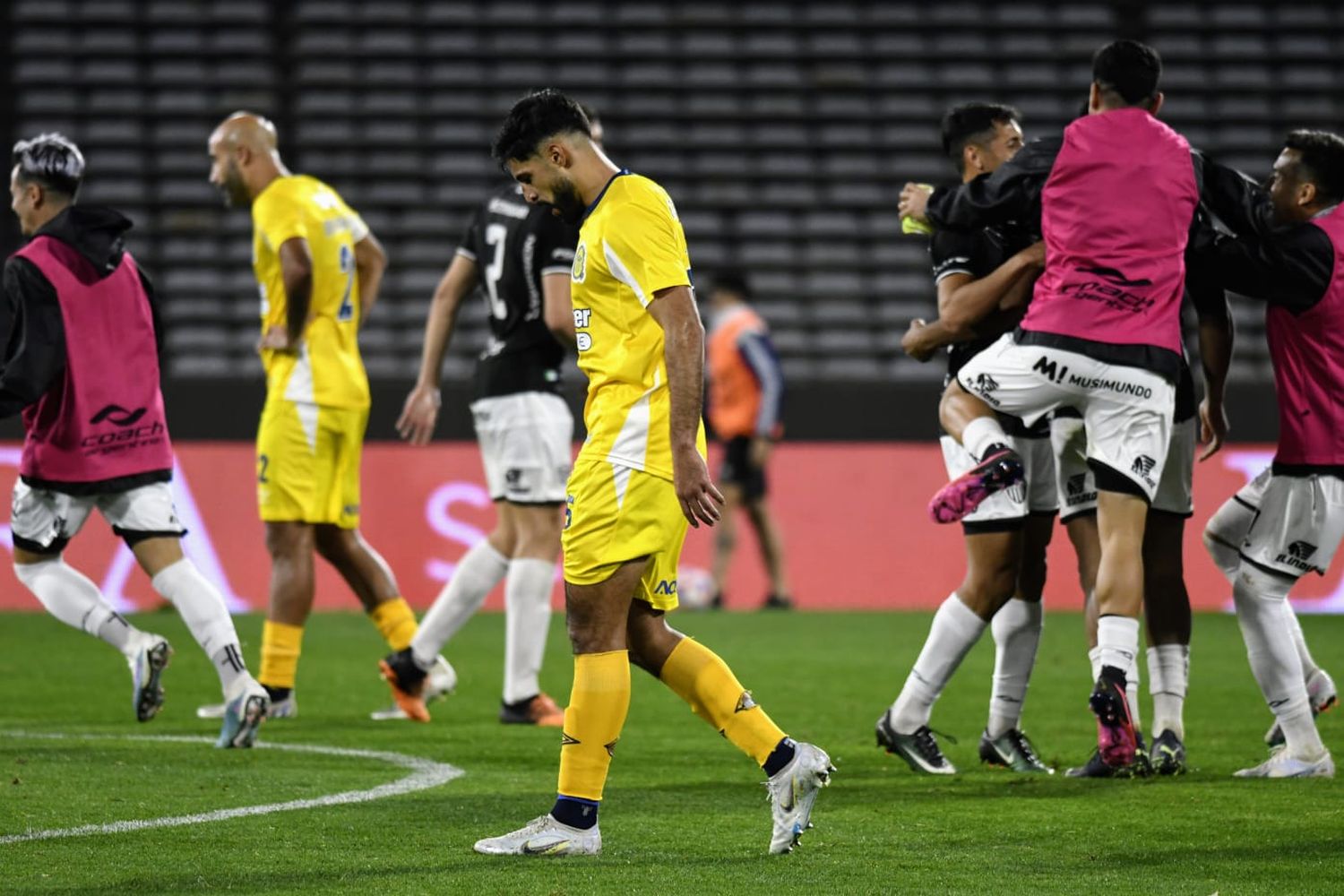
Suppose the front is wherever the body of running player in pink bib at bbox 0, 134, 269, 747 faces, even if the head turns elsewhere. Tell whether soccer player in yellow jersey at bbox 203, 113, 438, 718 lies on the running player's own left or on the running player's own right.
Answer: on the running player's own right

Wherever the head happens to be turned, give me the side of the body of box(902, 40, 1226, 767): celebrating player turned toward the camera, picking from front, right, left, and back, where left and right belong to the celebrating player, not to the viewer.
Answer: back

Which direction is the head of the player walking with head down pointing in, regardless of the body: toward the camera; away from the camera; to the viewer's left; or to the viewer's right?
to the viewer's left

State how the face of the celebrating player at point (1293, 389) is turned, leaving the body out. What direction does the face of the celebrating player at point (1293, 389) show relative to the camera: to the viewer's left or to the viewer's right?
to the viewer's left

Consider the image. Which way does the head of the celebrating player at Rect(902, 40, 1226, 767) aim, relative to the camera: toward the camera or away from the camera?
away from the camera

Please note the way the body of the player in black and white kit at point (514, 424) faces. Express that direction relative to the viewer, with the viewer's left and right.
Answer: facing away from the viewer and to the right of the viewer

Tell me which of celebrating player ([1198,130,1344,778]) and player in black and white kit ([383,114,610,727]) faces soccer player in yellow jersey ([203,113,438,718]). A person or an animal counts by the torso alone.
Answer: the celebrating player

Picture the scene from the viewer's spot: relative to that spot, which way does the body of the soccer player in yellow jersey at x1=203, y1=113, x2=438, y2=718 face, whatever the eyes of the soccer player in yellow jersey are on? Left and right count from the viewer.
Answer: facing away from the viewer and to the left of the viewer

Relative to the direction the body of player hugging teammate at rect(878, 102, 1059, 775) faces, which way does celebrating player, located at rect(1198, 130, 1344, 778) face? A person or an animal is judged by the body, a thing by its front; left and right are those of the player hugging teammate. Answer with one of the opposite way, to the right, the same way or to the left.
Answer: the opposite way

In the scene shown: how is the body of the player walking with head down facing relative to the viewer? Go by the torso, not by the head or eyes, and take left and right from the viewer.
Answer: facing to the left of the viewer

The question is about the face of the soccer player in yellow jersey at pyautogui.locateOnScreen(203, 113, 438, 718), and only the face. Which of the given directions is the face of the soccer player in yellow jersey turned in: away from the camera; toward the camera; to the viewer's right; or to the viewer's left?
to the viewer's left
